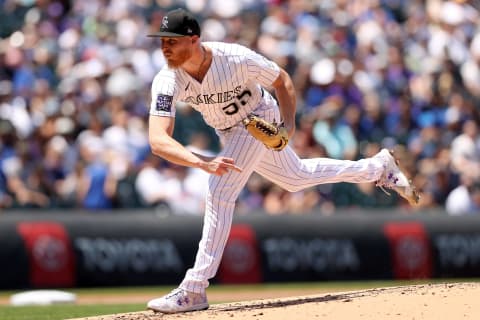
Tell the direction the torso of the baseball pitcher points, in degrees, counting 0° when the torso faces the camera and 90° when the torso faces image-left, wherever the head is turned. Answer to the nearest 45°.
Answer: approximately 45°
